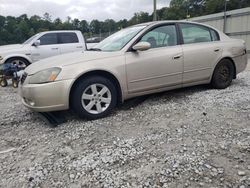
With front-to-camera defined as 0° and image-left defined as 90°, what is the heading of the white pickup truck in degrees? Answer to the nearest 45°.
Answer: approximately 90°

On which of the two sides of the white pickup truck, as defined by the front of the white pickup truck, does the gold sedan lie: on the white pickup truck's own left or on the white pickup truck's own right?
on the white pickup truck's own left
